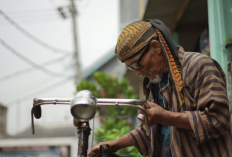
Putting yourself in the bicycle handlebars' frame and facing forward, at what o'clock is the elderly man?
The elderly man is roughly at 8 o'clock from the bicycle handlebars.

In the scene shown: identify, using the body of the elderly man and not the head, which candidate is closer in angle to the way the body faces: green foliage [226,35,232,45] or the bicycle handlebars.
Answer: the bicycle handlebars

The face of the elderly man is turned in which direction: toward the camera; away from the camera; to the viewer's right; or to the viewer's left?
to the viewer's left

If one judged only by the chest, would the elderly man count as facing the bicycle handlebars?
yes

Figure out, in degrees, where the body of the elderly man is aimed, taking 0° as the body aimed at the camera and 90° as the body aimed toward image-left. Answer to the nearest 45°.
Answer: approximately 45°
